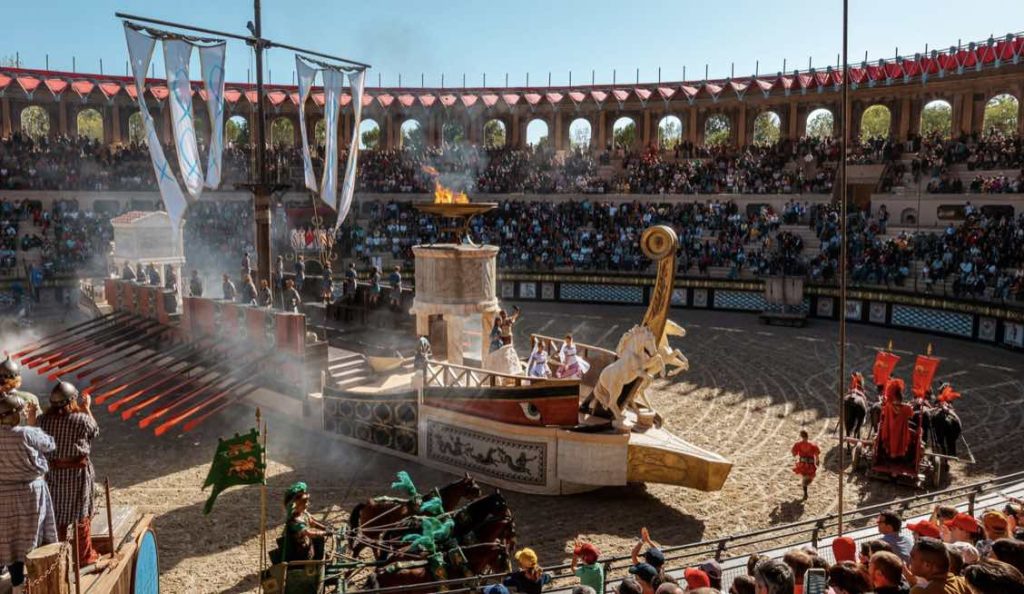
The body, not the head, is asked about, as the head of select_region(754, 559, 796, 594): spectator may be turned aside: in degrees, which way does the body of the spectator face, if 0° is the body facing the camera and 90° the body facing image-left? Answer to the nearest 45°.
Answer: approximately 135°

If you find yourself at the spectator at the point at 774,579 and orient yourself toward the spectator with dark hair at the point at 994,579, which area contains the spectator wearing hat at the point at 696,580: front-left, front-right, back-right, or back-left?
back-left

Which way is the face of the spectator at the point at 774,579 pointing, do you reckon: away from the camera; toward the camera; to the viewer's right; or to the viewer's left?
away from the camera

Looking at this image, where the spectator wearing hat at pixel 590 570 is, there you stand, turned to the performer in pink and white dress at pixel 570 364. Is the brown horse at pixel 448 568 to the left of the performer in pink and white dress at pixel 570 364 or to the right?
left

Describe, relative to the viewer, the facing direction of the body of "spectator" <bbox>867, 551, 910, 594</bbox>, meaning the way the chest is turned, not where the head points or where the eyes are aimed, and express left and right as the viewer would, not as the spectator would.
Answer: facing away from the viewer and to the left of the viewer

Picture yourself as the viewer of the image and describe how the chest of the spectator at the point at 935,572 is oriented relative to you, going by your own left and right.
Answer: facing away from the viewer and to the left of the viewer
